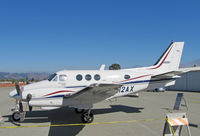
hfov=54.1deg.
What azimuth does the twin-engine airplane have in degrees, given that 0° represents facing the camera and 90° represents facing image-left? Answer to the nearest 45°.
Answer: approximately 90°

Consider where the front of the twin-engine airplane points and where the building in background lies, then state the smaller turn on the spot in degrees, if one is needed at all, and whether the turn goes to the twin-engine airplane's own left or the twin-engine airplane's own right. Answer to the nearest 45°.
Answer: approximately 135° to the twin-engine airplane's own right
